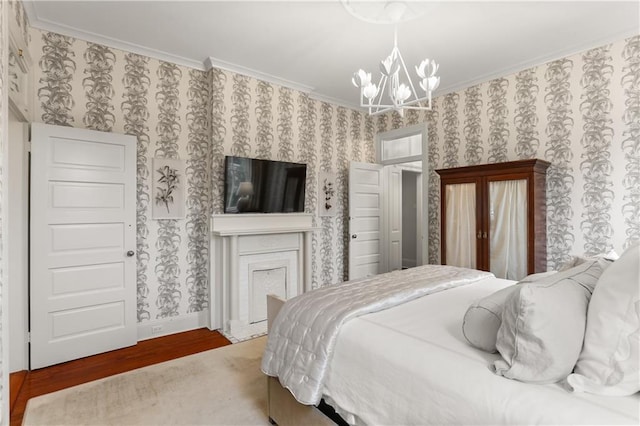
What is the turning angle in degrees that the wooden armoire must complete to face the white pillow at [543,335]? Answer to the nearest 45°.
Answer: approximately 45° to its left

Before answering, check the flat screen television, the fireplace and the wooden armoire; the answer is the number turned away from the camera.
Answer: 0

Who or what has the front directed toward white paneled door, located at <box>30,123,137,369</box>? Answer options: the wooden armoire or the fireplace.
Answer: the wooden armoire

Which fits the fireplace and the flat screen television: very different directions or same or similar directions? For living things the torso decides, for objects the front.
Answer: same or similar directions

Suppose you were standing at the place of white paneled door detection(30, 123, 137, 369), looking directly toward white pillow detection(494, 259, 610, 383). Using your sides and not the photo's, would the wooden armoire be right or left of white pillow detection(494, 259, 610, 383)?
left

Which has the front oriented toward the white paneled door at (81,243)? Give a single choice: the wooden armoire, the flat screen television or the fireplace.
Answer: the wooden armoire

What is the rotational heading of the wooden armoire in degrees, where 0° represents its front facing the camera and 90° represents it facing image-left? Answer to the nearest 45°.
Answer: approximately 45°

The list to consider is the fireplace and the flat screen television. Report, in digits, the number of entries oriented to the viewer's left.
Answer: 0

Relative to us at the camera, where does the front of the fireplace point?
facing the viewer and to the right of the viewer

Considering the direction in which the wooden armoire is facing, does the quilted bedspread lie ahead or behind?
ahead

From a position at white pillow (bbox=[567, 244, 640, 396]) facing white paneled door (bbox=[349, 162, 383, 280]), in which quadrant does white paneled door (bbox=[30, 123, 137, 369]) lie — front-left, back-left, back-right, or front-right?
front-left

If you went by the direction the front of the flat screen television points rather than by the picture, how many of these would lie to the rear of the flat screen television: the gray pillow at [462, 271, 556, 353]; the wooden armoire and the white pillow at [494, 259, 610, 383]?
0

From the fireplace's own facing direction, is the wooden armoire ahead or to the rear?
ahead

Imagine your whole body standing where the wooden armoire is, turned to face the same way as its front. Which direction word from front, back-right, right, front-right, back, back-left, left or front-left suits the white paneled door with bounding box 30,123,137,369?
front

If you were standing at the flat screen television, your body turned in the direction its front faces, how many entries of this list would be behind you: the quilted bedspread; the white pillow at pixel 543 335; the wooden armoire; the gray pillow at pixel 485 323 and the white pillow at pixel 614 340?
0

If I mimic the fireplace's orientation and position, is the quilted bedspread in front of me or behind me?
in front

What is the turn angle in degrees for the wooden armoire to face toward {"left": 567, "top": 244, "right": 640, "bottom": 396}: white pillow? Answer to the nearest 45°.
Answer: approximately 45° to its left
